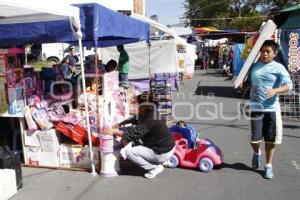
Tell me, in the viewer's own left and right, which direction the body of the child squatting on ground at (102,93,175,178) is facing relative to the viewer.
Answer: facing to the left of the viewer

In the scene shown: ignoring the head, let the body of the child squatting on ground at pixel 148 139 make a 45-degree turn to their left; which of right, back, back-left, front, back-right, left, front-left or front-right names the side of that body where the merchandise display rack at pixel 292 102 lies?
back

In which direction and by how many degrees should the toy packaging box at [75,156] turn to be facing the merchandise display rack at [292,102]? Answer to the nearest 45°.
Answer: approximately 135° to its left

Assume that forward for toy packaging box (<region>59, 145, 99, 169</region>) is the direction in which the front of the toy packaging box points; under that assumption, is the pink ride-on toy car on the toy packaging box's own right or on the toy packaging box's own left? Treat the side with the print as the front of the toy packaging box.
on the toy packaging box's own left

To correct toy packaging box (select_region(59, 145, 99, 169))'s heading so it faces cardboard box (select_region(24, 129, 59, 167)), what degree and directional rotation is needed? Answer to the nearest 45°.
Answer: approximately 90° to its right

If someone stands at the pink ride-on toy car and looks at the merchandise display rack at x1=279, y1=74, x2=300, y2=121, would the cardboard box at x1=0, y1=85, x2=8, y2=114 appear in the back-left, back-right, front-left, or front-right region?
back-left

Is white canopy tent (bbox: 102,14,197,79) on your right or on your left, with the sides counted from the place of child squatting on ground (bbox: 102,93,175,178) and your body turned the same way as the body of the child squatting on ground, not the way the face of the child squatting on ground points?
on your right

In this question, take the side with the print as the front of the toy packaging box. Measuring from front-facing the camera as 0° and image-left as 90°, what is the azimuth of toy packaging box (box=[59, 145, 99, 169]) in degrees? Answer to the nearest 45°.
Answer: approximately 0°
